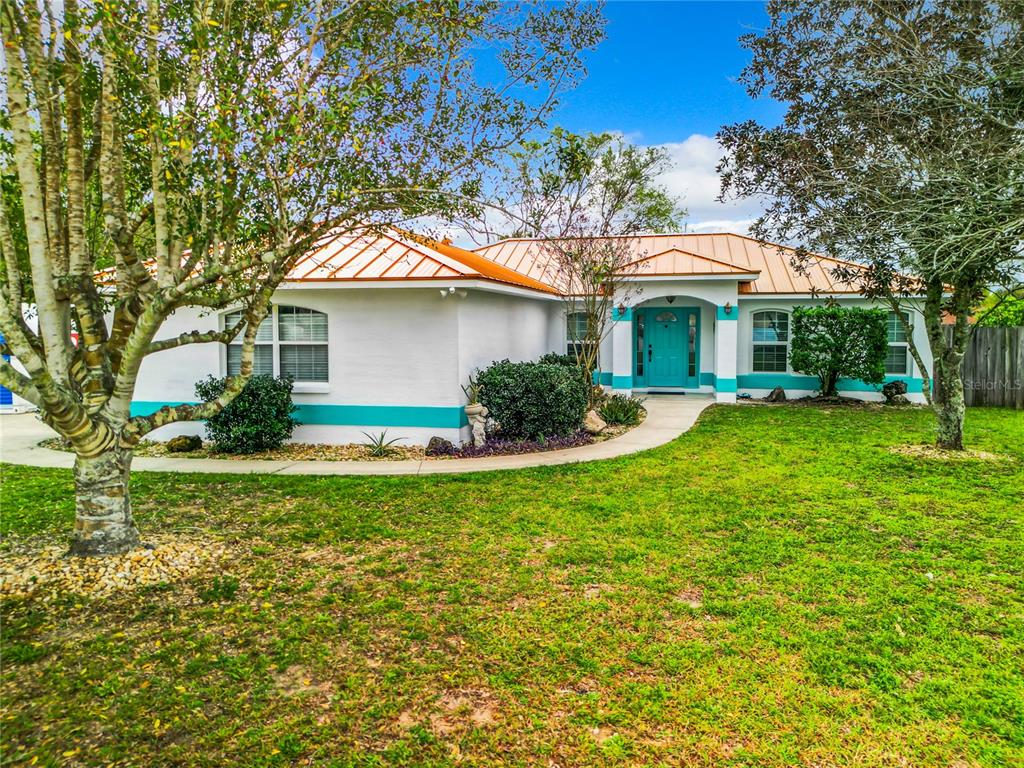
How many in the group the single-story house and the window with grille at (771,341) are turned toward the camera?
2

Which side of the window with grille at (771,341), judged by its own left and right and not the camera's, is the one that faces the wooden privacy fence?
left

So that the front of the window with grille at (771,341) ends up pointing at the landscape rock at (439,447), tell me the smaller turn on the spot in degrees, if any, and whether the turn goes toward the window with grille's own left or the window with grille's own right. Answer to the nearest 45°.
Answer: approximately 45° to the window with grille's own right

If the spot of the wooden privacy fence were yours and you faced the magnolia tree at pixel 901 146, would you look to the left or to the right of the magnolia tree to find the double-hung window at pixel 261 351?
right

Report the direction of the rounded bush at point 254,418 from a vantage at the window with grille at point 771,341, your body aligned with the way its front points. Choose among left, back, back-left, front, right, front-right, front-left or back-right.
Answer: front-right

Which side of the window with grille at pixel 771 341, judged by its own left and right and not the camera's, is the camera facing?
front

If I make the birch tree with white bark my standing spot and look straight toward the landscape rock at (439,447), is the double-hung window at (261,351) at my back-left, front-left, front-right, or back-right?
front-left

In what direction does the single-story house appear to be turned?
toward the camera

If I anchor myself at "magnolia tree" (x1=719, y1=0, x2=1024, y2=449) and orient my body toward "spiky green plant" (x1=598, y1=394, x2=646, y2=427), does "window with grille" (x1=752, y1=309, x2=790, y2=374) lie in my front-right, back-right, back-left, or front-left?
front-right

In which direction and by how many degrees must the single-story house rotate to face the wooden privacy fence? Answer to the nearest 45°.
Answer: approximately 90° to its left

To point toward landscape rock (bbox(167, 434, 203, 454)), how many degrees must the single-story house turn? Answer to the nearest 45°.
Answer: approximately 90° to its right

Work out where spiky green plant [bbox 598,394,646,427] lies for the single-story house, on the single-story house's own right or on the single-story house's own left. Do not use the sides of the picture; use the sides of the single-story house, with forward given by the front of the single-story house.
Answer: on the single-story house's own left

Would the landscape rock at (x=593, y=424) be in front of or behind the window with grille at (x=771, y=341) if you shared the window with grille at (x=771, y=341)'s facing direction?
in front

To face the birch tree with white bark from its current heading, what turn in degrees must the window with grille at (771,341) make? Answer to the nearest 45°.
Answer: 0° — it already faces it

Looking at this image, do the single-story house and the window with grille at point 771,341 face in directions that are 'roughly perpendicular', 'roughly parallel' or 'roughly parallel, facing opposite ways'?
roughly parallel

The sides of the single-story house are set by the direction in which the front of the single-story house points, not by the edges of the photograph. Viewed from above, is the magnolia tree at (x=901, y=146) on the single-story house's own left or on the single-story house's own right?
on the single-story house's own left
